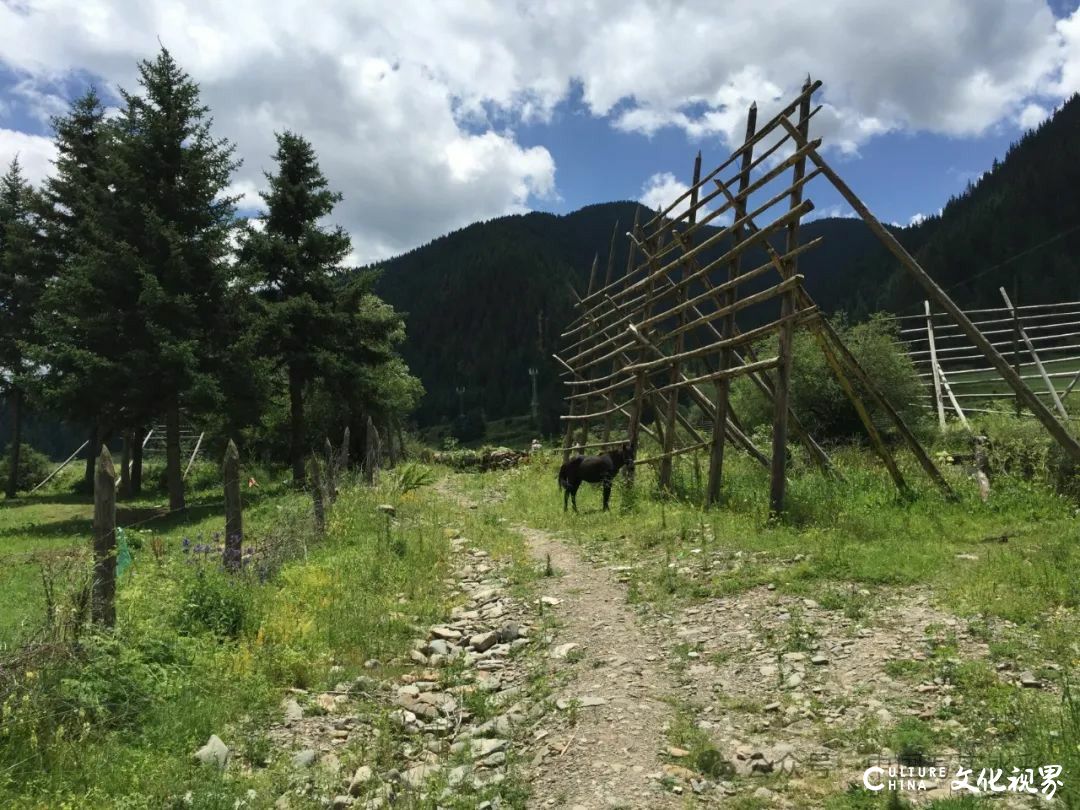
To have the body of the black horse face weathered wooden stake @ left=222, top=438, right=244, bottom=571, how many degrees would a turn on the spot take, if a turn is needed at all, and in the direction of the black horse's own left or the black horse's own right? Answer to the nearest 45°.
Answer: approximately 135° to the black horse's own right

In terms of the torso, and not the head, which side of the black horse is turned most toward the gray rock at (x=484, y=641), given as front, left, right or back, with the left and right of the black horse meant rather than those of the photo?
right

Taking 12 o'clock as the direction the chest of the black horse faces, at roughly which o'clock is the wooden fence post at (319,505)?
The wooden fence post is roughly at 5 o'clock from the black horse.

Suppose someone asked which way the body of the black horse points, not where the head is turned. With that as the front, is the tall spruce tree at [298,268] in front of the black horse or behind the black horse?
behind

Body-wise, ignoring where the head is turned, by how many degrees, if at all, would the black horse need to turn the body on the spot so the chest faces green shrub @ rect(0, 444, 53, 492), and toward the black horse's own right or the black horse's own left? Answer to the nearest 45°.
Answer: approximately 135° to the black horse's own left

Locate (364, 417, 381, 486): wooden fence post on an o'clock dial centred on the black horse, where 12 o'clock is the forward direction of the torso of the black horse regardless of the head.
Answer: The wooden fence post is roughly at 7 o'clock from the black horse.

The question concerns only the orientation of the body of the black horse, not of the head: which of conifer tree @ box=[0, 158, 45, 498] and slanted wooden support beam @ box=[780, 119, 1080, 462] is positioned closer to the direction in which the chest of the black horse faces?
the slanted wooden support beam

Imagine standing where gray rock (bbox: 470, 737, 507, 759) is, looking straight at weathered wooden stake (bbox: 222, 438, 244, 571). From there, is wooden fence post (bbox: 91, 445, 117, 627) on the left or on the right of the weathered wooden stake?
left

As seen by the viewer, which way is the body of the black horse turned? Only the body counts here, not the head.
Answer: to the viewer's right

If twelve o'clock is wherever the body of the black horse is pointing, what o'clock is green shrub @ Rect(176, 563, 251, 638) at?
The green shrub is roughly at 4 o'clock from the black horse.

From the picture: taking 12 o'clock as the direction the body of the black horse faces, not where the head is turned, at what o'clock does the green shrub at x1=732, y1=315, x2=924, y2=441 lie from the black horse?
The green shrub is roughly at 11 o'clock from the black horse.

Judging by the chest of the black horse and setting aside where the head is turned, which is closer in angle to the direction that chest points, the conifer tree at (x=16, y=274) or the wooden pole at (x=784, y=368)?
the wooden pole
